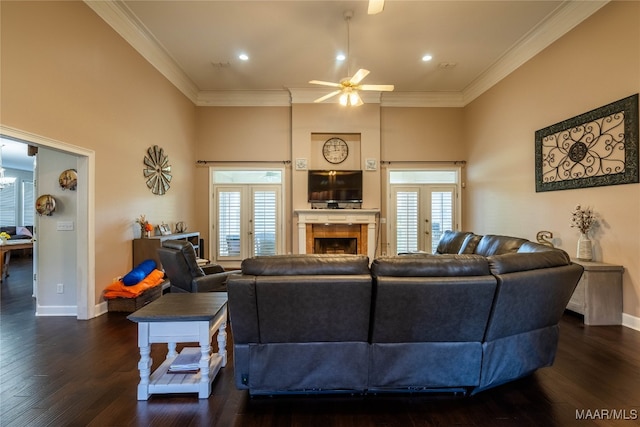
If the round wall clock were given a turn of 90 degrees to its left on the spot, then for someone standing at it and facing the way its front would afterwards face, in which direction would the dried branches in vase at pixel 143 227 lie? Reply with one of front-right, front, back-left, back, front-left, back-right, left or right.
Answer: back-right

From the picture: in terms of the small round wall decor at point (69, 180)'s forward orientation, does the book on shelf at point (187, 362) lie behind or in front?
in front

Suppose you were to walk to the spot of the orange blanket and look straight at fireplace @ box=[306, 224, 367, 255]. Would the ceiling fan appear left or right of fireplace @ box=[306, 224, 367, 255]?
right

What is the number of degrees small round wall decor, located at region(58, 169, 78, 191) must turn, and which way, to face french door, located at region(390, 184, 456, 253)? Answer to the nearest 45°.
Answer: approximately 90° to its left

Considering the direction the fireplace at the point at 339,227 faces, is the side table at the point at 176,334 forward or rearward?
forward

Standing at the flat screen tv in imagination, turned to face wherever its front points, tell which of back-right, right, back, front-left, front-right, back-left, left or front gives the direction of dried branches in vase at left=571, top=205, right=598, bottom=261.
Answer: front-left
